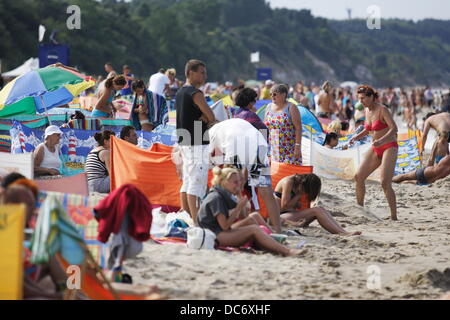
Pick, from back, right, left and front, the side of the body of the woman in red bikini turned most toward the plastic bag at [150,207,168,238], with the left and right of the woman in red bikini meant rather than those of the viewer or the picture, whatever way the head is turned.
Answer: front

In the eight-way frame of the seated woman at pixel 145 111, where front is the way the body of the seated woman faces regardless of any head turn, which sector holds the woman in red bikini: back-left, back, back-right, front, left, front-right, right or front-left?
left

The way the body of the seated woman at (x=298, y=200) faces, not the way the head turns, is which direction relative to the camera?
to the viewer's right

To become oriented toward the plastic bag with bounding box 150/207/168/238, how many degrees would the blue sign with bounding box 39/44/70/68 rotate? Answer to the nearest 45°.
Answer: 0° — it already faces it

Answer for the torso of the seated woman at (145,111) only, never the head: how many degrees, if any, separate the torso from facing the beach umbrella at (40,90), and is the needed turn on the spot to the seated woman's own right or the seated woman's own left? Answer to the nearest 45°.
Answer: approximately 45° to the seated woman's own right

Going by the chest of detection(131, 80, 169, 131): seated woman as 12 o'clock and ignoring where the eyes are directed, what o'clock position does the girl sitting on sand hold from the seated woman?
The girl sitting on sand is roughly at 10 o'clock from the seated woman.

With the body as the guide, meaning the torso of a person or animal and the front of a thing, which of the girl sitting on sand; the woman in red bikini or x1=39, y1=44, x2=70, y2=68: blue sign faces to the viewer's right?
the girl sitting on sand

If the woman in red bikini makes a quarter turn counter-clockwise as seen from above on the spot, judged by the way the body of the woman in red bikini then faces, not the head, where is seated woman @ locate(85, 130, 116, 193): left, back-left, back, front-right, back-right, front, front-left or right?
back-right

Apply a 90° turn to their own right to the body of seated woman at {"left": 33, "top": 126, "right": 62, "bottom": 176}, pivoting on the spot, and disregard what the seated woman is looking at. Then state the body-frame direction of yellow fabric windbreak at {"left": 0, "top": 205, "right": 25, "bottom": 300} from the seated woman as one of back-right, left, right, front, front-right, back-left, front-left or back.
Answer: front-left

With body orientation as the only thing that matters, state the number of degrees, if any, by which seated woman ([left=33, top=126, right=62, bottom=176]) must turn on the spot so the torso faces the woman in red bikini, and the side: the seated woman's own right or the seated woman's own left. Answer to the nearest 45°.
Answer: approximately 45° to the seated woman's own left
